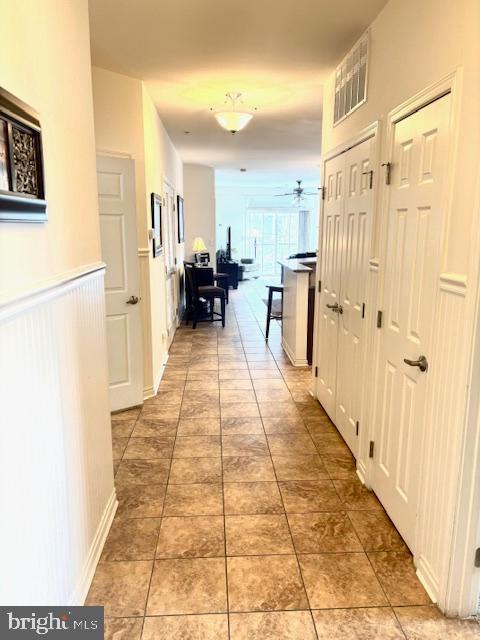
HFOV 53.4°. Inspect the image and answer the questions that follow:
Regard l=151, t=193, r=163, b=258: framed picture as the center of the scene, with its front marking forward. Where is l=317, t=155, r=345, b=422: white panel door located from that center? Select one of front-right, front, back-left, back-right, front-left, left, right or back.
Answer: front-right

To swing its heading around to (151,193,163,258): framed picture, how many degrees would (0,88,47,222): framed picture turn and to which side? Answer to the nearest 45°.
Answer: approximately 135° to its left

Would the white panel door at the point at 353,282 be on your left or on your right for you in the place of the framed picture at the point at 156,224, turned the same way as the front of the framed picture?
on your right

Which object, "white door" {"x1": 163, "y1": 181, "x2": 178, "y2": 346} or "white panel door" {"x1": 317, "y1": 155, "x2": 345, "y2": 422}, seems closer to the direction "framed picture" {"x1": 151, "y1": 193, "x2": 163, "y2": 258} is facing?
the white panel door

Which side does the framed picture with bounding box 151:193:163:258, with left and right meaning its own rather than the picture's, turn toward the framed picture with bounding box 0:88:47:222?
right

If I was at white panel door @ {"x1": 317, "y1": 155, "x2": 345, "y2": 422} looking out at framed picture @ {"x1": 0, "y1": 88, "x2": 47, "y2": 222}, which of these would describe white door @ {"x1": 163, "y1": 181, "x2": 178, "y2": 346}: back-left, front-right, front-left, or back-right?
back-right

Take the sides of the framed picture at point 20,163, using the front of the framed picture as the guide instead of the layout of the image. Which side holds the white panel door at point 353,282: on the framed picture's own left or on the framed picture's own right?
on the framed picture's own left

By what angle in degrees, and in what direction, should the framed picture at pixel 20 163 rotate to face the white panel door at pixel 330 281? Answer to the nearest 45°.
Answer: approximately 90° to its left

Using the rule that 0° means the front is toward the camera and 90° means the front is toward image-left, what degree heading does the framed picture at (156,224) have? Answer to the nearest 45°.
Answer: approximately 270°

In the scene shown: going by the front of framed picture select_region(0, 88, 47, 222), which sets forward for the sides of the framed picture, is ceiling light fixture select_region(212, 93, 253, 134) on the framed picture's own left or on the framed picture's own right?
on the framed picture's own left

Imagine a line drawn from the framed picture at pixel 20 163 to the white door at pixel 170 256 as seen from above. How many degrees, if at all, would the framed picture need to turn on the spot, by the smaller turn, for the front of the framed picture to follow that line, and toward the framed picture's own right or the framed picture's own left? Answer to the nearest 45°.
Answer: approximately 135° to the framed picture's own left

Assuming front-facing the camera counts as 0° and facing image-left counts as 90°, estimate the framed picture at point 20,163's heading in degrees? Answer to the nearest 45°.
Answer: approximately 315°
